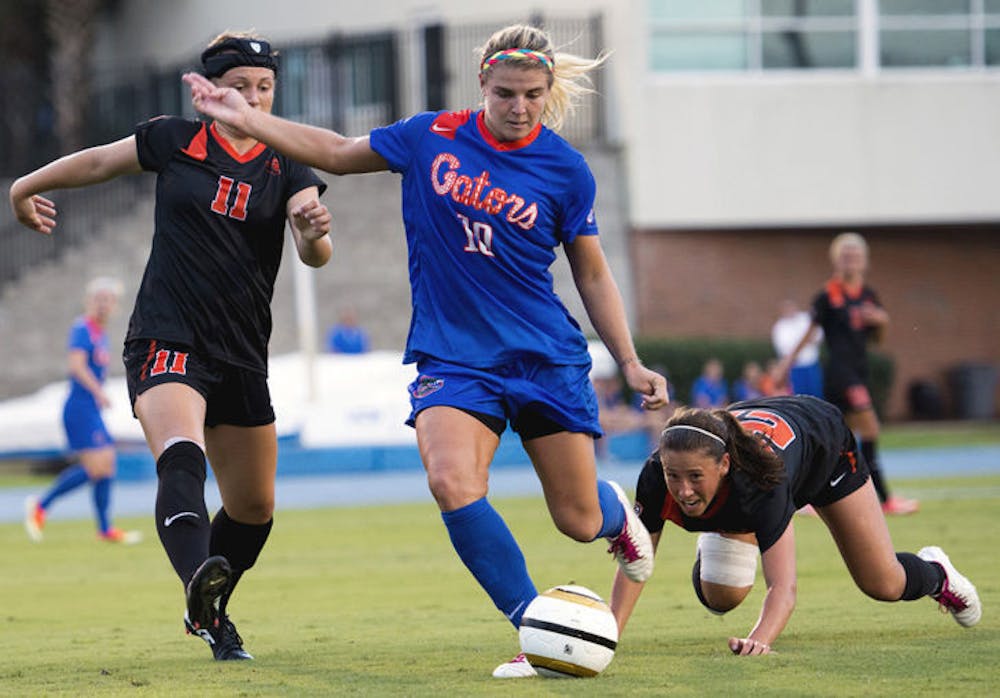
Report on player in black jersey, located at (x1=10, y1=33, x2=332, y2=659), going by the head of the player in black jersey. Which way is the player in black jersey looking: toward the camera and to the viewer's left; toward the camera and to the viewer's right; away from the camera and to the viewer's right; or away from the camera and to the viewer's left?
toward the camera and to the viewer's right

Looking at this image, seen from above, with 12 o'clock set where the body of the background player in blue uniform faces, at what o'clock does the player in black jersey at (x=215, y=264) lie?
The player in black jersey is roughly at 3 o'clock from the background player in blue uniform.

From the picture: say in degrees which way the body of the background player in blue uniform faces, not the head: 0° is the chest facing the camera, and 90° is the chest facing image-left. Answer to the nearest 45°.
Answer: approximately 270°

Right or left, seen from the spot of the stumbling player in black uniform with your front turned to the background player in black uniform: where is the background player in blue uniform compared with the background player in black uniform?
left

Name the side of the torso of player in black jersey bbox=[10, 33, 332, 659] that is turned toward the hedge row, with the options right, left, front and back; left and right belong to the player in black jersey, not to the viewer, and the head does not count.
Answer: back

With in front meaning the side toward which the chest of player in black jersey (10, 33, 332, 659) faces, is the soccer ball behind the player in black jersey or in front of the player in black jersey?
in front

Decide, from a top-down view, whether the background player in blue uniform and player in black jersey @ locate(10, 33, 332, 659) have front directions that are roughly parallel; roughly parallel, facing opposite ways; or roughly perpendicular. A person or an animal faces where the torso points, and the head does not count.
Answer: roughly perpendicular

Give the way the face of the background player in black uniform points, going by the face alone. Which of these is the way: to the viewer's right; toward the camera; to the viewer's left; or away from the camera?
toward the camera

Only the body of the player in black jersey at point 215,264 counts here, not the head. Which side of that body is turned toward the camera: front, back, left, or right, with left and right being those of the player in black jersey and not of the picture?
front

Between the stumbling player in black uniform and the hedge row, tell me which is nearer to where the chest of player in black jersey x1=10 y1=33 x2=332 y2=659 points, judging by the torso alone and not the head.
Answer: the stumbling player in black uniform

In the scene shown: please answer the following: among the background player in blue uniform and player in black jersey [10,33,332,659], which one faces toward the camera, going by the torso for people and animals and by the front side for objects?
the player in black jersey

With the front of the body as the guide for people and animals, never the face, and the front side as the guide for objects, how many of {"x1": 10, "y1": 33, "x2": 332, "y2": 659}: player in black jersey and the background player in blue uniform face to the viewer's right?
1
